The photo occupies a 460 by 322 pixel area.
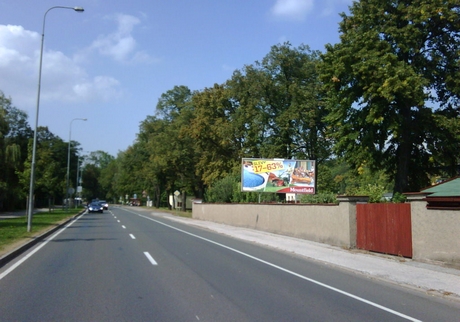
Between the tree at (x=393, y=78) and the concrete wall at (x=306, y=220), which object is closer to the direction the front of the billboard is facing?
the concrete wall

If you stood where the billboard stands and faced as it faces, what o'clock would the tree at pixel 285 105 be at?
The tree is roughly at 6 o'clock from the billboard.

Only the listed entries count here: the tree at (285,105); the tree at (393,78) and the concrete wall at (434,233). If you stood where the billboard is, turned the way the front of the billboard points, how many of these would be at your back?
1

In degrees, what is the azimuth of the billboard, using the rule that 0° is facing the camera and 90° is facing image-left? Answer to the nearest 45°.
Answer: approximately 0°

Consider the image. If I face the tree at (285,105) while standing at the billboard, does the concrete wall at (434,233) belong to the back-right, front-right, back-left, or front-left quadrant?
back-right

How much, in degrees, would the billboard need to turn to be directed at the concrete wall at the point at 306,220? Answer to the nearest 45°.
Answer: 0° — it already faces it

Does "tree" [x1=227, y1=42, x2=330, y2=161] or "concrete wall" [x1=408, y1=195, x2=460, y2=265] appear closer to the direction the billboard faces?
the concrete wall

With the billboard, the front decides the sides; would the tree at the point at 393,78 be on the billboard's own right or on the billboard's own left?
on the billboard's own left

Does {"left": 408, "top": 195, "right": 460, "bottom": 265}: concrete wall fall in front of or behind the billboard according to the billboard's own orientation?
in front
